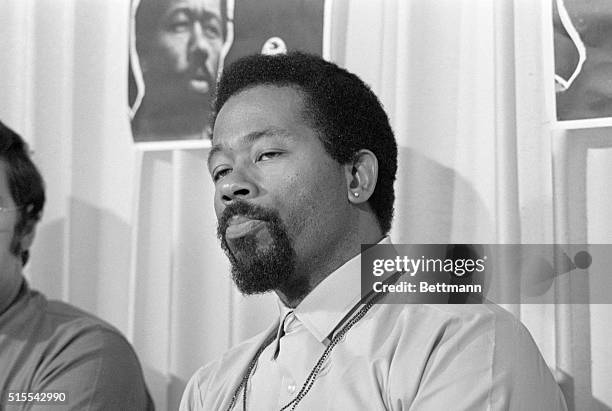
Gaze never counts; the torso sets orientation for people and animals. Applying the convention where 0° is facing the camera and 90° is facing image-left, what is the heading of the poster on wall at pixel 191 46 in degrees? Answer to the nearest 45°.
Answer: approximately 0°

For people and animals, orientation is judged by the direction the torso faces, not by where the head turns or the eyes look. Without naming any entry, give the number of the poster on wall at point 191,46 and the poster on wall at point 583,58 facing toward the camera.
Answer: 2

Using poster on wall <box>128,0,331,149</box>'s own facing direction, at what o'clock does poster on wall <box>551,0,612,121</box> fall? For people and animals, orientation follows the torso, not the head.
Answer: poster on wall <box>551,0,612,121</box> is roughly at 10 o'clock from poster on wall <box>128,0,331,149</box>.

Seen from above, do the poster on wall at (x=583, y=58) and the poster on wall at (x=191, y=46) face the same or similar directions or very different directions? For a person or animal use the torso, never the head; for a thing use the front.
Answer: same or similar directions

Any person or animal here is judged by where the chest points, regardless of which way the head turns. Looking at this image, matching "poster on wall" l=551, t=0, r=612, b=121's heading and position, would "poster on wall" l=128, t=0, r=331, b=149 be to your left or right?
on your right

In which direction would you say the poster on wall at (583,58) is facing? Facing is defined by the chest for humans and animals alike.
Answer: toward the camera
